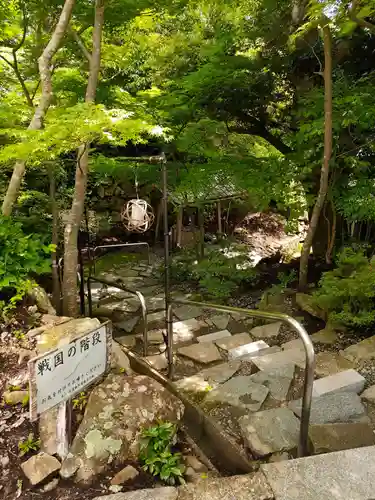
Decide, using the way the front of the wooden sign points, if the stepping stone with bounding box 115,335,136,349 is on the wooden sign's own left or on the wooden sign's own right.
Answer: on the wooden sign's own left

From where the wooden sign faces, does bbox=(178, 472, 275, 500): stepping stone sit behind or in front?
in front

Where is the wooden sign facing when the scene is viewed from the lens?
facing the viewer and to the right of the viewer

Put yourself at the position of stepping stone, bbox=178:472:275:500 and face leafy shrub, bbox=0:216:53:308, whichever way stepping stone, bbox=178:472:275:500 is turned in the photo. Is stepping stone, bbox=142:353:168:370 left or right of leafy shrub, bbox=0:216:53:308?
right

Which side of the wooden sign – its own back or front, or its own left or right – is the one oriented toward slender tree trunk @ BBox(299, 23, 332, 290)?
left

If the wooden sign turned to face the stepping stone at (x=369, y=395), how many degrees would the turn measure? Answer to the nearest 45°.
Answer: approximately 45° to its left

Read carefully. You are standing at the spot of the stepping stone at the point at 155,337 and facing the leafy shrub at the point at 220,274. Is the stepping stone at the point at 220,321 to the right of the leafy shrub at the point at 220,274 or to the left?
right

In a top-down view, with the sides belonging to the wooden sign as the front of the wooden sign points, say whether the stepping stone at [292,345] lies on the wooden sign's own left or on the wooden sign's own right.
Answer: on the wooden sign's own left

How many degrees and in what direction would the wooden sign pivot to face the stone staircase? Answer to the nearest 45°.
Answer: approximately 90° to its left
